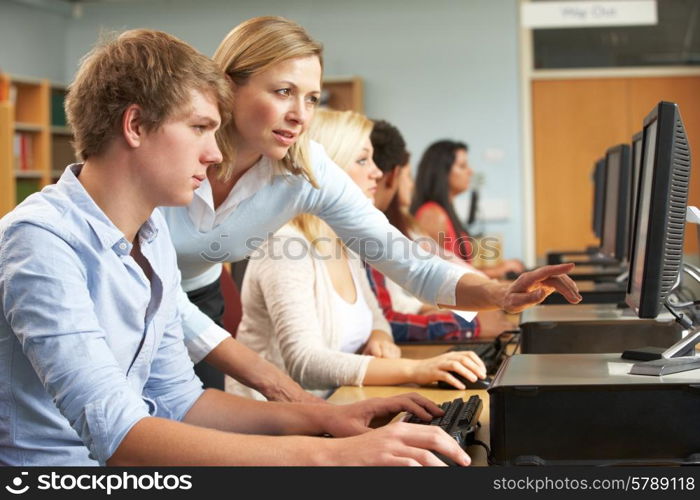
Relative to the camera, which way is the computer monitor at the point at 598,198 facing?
to the viewer's left

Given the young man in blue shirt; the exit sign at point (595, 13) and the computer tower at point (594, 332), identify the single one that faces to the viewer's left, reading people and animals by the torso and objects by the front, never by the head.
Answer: the computer tower

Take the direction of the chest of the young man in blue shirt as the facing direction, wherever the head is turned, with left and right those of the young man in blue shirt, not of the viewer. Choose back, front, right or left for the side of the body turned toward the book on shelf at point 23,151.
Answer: left

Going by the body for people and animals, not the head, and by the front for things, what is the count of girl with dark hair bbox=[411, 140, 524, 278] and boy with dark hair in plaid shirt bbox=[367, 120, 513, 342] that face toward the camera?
0

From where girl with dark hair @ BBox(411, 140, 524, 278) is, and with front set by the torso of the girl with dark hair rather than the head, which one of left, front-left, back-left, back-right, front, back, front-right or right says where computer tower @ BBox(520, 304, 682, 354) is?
right

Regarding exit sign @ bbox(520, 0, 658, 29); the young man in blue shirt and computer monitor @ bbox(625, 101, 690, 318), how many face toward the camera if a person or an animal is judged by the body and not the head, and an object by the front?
1

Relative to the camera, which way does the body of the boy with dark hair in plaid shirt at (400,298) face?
to the viewer's right

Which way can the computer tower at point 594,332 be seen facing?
to the viewer's left

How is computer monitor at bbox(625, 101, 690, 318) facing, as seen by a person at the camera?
facing to the left of the viewer

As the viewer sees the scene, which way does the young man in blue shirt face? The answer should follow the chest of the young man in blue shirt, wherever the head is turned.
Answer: to the viewer's right

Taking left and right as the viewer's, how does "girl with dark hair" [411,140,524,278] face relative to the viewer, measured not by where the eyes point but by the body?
facing to the right of the viewer

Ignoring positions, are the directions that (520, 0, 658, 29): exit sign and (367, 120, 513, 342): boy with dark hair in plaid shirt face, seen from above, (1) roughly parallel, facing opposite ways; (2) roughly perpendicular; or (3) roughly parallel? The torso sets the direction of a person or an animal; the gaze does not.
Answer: roughly perpendicular

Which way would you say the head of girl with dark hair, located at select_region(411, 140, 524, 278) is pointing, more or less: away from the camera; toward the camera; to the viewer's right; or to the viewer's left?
to the viewer's right

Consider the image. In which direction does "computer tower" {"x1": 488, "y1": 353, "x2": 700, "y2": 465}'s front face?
to the viewer's left
